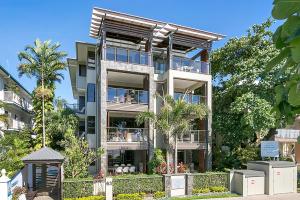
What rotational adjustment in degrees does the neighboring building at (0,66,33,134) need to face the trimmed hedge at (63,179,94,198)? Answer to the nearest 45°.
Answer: approximately 45° to its right

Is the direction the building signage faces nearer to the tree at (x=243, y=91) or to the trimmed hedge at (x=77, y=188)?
the trimmed hedge

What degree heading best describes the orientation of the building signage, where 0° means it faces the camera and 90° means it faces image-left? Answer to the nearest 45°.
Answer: approximately 0°

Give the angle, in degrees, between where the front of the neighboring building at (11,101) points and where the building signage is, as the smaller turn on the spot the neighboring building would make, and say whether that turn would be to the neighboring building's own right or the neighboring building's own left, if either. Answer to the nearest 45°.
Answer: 0° — it already faces it

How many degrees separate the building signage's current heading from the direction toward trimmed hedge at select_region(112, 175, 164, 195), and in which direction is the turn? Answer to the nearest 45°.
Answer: approximately 45° to its right

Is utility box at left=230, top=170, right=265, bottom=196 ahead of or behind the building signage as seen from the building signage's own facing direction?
ahead

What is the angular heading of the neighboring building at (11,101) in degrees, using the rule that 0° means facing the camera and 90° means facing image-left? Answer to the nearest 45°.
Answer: approximately 315°

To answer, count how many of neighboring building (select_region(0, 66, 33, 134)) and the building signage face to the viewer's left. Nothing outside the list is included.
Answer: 0
